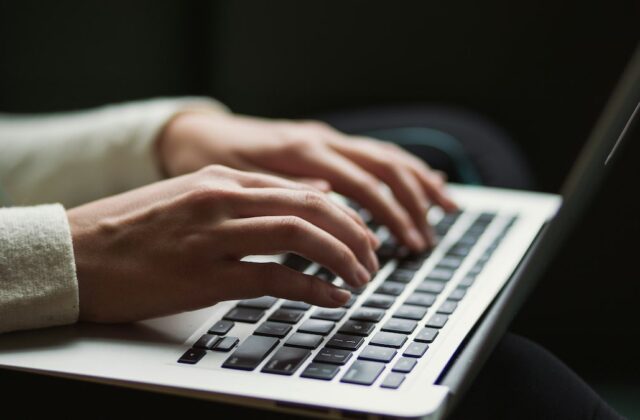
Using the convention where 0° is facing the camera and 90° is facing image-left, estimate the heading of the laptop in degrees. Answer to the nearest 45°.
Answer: approximately 90°
